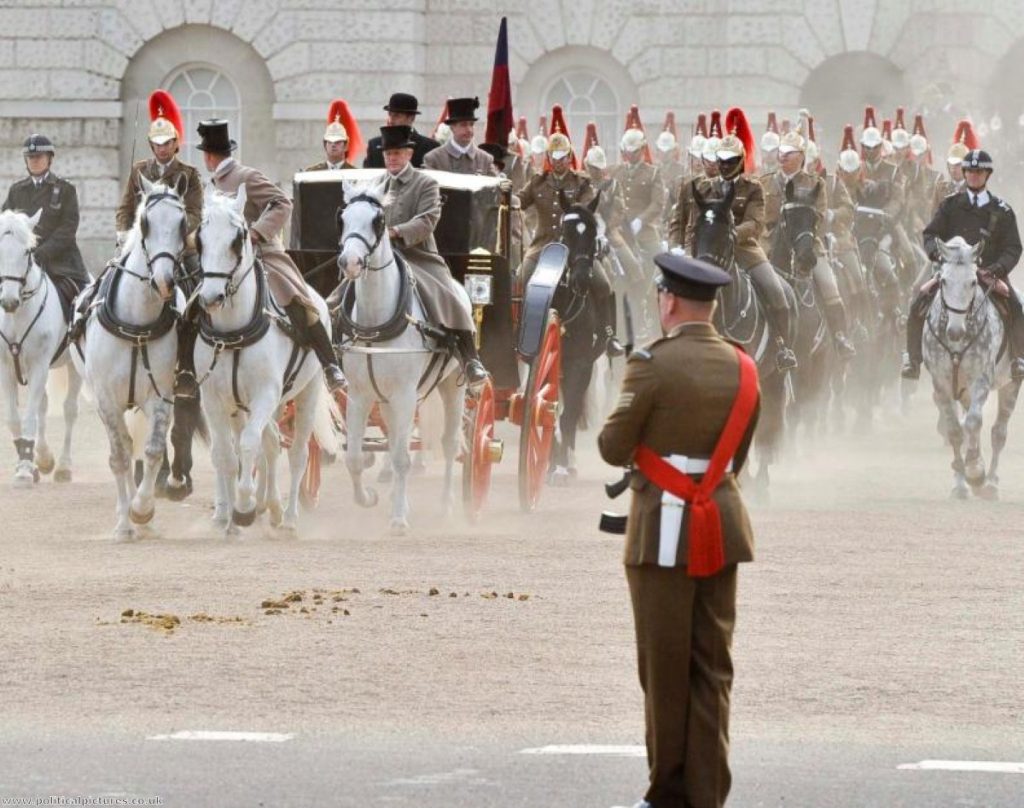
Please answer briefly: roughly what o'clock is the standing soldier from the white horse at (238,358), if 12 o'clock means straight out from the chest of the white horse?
The standing soldier is roughly at 10 o'clock from the white horse.

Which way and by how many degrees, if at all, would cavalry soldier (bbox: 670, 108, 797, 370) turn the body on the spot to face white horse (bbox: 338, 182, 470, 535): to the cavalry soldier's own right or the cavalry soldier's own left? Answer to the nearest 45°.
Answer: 0° — they already face it

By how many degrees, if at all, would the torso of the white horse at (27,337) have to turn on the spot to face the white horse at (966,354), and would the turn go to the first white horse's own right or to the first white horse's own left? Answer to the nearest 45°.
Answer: approximately 135° to the first white horse's own left

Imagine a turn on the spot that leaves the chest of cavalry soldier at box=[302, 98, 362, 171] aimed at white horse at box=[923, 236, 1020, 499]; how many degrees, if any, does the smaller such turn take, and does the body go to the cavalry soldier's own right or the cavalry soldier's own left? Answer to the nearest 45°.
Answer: approximately 90° to the cavalry soldier's own left

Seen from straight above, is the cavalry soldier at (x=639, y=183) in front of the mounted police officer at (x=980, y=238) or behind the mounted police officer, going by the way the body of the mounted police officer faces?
behind

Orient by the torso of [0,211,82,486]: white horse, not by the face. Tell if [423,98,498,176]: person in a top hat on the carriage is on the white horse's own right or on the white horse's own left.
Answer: on the white horse's own left

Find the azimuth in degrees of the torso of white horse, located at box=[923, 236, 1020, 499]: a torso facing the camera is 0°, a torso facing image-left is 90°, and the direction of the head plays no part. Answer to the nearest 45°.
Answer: approximately 0°

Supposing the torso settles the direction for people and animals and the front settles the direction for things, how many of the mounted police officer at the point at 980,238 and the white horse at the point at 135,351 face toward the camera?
2
